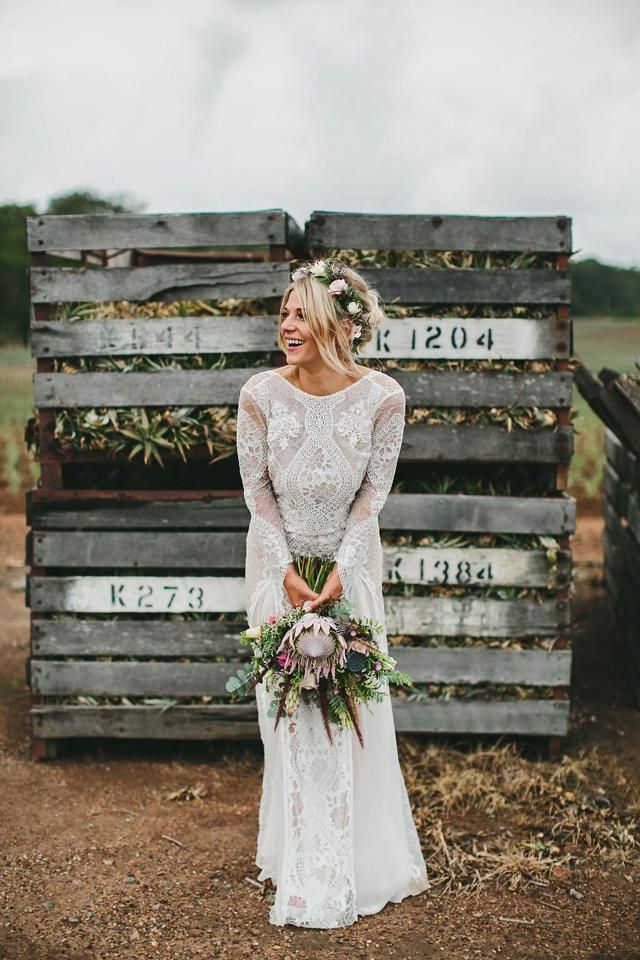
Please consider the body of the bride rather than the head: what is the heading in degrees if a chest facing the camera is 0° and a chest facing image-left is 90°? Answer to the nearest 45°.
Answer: approximately 0°

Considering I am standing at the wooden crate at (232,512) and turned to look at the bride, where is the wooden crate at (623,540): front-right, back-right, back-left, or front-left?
back-left

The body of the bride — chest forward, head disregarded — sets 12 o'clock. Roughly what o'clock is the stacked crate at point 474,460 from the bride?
The stacked crate is roughly at 7 o'clock from the bride.

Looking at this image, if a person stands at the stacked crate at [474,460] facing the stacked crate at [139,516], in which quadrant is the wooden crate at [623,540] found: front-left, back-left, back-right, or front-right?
back-right

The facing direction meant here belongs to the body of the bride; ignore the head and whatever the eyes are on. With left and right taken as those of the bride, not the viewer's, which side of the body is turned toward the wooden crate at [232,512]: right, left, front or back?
back

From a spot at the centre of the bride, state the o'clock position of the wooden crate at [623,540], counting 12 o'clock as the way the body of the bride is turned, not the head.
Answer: The wooden crate is roughly at 7 o'clock from the bride.
